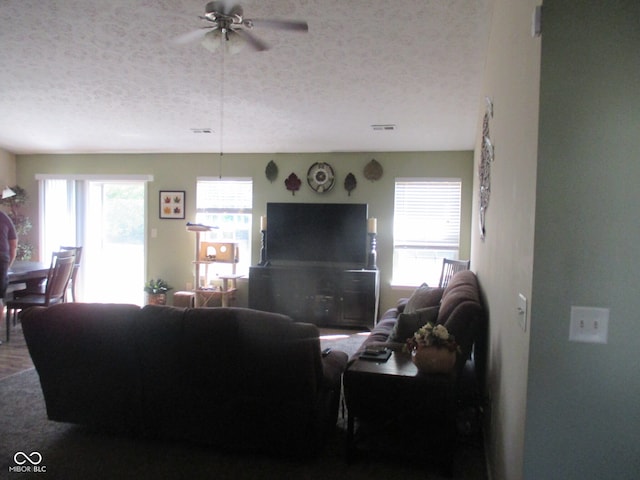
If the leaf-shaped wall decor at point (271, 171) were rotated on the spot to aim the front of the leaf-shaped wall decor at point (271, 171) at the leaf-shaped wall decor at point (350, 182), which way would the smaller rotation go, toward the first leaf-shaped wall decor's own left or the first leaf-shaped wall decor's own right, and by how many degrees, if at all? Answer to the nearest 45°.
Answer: approximately 90° to the first leaf-shaped wall decor's own left

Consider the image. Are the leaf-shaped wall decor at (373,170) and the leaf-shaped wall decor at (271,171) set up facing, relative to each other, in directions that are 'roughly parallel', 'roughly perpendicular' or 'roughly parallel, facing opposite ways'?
roughly parallel

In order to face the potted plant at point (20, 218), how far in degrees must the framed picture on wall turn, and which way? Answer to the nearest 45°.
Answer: approximately 135° to its right

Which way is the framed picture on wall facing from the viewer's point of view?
toward the camera

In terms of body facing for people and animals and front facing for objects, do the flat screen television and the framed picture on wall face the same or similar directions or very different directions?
same or similar directions

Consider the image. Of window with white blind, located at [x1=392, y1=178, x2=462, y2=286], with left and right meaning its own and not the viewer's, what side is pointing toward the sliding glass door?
right

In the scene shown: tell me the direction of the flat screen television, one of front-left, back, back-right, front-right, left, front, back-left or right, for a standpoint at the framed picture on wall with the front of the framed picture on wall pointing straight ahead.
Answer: front-left

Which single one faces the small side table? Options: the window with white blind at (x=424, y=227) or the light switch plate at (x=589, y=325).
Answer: the window with white blind

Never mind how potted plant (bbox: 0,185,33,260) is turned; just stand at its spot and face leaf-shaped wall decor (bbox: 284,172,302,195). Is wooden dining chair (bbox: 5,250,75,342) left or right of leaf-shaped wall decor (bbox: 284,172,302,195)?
right

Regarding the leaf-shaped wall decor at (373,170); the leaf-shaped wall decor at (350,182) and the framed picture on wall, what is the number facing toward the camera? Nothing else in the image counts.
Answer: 3

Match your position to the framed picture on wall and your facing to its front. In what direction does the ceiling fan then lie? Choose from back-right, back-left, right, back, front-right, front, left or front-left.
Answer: front

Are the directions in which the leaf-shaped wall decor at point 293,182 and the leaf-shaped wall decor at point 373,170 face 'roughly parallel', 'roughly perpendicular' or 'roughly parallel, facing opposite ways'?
roughly parallel

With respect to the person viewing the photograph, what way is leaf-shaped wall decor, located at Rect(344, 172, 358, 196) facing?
facing the viewer
